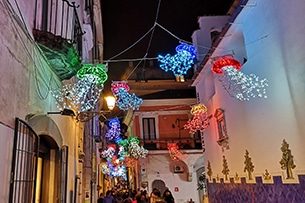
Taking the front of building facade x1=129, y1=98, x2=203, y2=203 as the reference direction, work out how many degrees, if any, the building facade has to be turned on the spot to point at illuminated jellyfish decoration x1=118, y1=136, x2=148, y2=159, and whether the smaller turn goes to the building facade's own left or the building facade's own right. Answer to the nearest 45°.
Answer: approximately 45° to the building facade's own right

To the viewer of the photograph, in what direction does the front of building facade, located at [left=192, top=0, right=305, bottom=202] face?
facing the viewer and to the left of the viewer

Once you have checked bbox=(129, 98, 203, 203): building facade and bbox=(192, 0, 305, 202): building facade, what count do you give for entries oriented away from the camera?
0

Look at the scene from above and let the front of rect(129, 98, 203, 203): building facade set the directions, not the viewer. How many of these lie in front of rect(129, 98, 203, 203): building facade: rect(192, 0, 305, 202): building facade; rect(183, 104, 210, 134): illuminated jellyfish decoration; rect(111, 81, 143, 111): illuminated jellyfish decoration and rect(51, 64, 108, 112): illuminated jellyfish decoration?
4

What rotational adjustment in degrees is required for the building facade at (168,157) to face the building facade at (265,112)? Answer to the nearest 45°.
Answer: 0° — it already faces it

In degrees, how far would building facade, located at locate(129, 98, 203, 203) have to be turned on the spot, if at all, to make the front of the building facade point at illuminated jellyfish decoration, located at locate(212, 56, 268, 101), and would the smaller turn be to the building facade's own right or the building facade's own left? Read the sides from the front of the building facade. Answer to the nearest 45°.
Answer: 0° — it already faces it

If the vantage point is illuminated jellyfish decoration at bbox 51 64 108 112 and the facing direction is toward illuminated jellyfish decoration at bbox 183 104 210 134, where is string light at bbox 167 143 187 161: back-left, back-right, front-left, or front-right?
front-left

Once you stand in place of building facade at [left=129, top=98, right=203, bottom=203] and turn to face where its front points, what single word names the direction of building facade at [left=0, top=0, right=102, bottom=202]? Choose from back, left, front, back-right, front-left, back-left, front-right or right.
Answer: front

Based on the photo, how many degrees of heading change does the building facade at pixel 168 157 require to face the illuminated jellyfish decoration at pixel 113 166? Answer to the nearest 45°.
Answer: approximately 90° to its right

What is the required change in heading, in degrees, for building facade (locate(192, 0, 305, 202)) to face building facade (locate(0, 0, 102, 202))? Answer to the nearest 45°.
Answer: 0° — it already faces it

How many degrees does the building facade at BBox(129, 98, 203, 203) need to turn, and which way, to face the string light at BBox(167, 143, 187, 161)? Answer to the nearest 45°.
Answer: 0° — it already faces it

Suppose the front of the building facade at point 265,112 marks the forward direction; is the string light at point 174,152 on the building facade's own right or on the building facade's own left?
on the building facade's own right

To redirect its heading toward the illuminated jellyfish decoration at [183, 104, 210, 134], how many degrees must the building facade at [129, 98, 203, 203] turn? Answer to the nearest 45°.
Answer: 0° — it already faces it

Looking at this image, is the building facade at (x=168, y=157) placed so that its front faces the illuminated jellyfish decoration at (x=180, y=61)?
yes

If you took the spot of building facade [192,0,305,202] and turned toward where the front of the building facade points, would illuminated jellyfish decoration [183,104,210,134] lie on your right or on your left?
on your right

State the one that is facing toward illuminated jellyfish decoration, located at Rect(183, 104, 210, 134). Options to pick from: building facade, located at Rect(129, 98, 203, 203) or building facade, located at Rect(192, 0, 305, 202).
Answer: building facade, located at Rect(129, 98, 203, 203)

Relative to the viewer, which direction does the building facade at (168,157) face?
toward the camera

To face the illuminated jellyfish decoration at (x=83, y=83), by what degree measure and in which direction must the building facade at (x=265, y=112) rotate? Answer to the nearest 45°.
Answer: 0° — it already faces it

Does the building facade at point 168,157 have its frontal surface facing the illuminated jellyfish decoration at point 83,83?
yes
